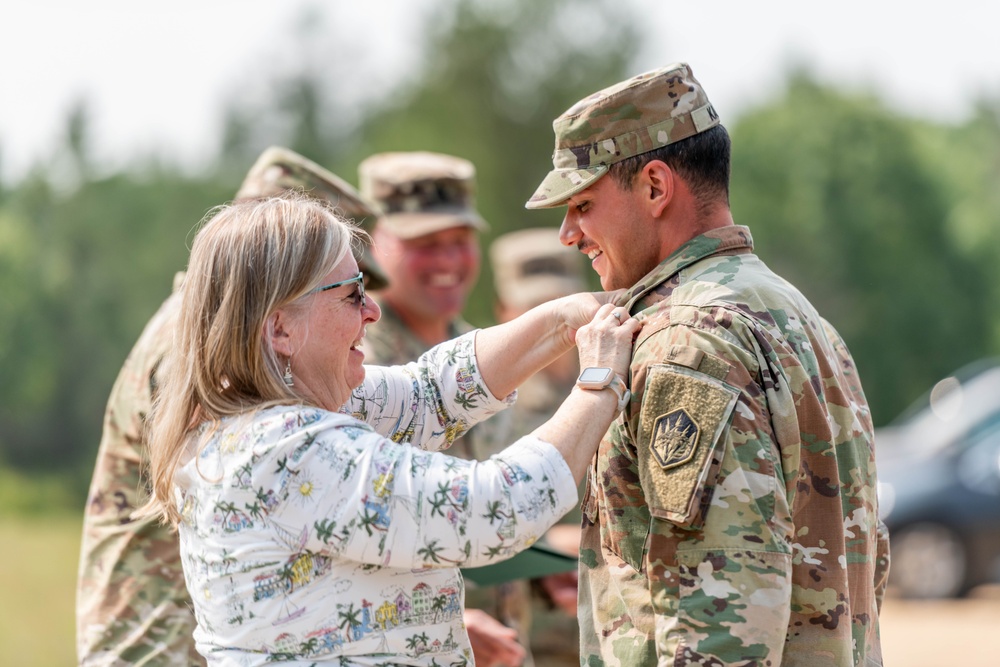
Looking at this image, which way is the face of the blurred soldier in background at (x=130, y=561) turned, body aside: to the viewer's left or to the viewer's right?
to the viewer's right

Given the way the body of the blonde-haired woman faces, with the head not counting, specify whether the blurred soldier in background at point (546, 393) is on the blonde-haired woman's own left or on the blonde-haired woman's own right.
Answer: on the blonde-haired woman's own left

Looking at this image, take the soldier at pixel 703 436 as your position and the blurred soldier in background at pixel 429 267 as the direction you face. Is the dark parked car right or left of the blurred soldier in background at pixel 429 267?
right

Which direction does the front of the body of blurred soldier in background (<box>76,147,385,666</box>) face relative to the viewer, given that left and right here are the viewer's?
facing to the right of the viewer

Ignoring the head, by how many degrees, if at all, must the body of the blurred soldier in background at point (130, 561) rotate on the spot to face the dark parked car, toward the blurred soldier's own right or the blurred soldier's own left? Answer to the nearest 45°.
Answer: approximately 45° to the blurred soldier's own left

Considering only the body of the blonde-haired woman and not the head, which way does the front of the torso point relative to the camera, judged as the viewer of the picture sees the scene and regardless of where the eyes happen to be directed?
to the viewer's right

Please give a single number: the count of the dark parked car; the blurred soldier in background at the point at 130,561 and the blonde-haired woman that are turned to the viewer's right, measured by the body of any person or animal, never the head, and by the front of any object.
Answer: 2

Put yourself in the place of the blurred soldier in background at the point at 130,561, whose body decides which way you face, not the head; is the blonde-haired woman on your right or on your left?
on your right

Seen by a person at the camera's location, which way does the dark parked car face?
facing to the left of the viewer
